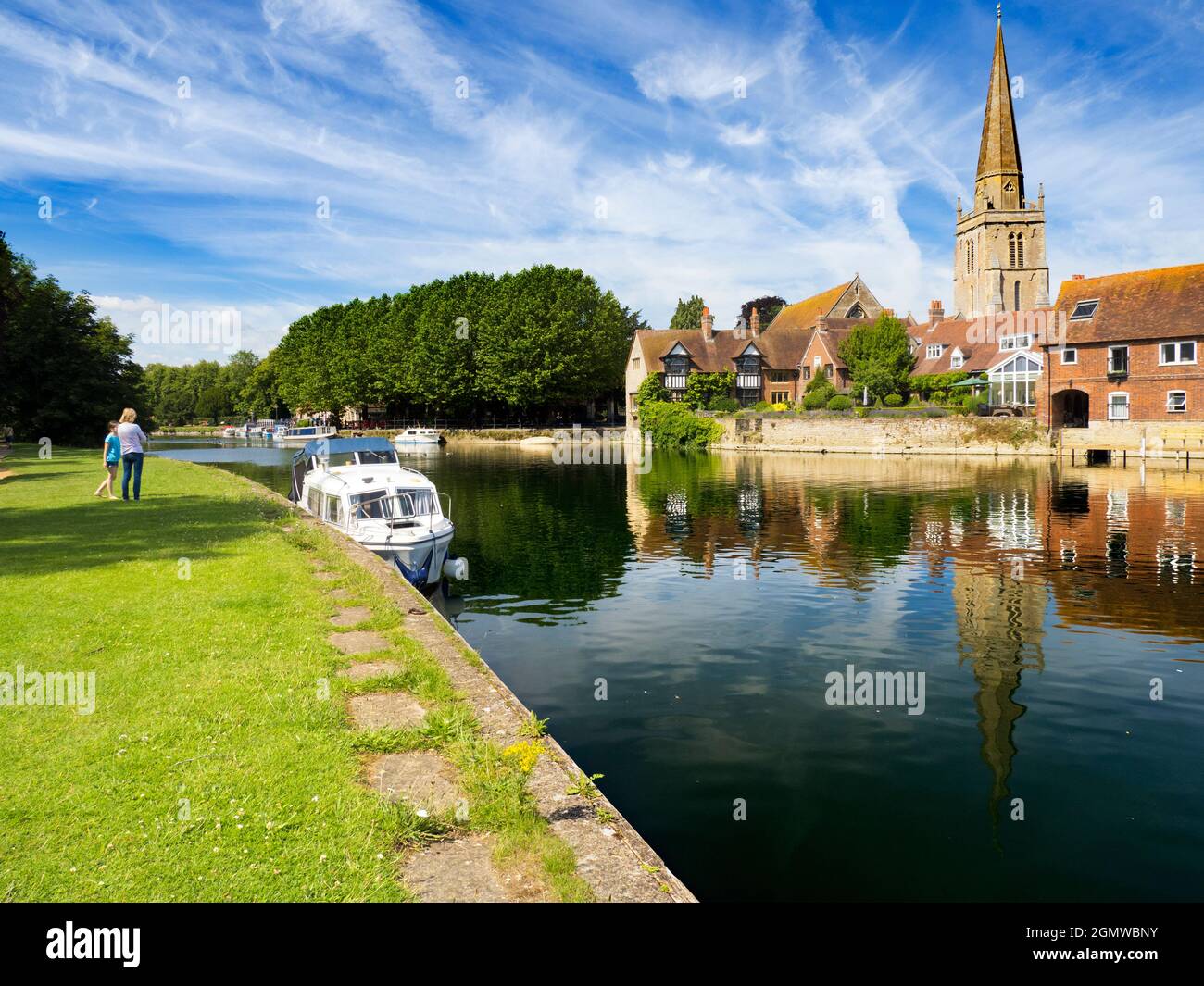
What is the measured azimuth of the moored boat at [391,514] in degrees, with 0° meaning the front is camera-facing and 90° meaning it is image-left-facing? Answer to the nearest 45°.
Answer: approximately 315°

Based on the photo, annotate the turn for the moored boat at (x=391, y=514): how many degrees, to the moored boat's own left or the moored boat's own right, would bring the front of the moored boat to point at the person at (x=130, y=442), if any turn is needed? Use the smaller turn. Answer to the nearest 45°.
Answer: approximately 135° to the moored boat's own right
